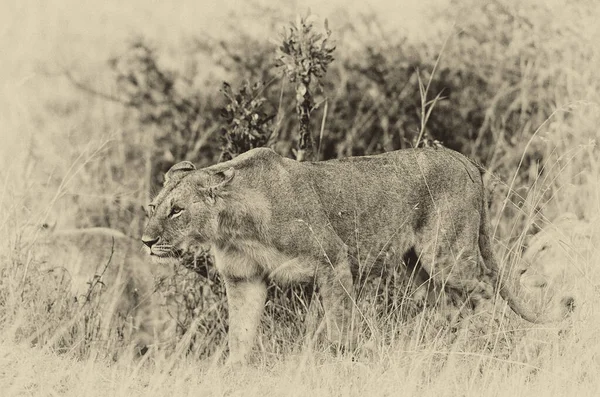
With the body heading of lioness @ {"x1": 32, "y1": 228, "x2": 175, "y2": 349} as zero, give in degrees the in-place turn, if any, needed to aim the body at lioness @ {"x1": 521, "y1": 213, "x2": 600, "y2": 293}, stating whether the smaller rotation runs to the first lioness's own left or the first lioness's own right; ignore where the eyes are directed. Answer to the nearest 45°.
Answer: approximately 135° to the first lioness's own left

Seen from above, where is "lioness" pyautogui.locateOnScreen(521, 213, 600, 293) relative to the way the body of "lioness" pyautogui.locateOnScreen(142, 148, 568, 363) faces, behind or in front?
behind

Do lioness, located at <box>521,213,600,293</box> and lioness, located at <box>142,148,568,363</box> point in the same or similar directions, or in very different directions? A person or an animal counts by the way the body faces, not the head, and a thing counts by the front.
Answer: same or similar directions

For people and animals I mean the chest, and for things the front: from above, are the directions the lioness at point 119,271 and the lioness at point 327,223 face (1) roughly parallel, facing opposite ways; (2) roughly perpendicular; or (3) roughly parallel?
roughly parallel

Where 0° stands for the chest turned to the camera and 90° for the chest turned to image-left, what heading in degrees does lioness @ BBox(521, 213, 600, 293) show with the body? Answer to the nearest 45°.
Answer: approximately 90°

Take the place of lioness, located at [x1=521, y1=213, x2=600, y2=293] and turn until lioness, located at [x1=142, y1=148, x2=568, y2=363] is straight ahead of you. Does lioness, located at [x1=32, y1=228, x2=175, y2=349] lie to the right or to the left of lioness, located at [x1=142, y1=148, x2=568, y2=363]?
right

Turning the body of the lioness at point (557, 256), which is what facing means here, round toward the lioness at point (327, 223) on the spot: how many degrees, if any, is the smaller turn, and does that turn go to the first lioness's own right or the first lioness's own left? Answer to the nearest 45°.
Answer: approximately 45° to the first lioness's own left

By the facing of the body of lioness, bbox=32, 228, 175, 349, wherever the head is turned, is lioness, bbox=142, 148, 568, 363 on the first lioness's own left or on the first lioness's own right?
on the first lioness's own left

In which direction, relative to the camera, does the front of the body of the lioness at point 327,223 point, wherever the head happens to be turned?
to the viewer's left
